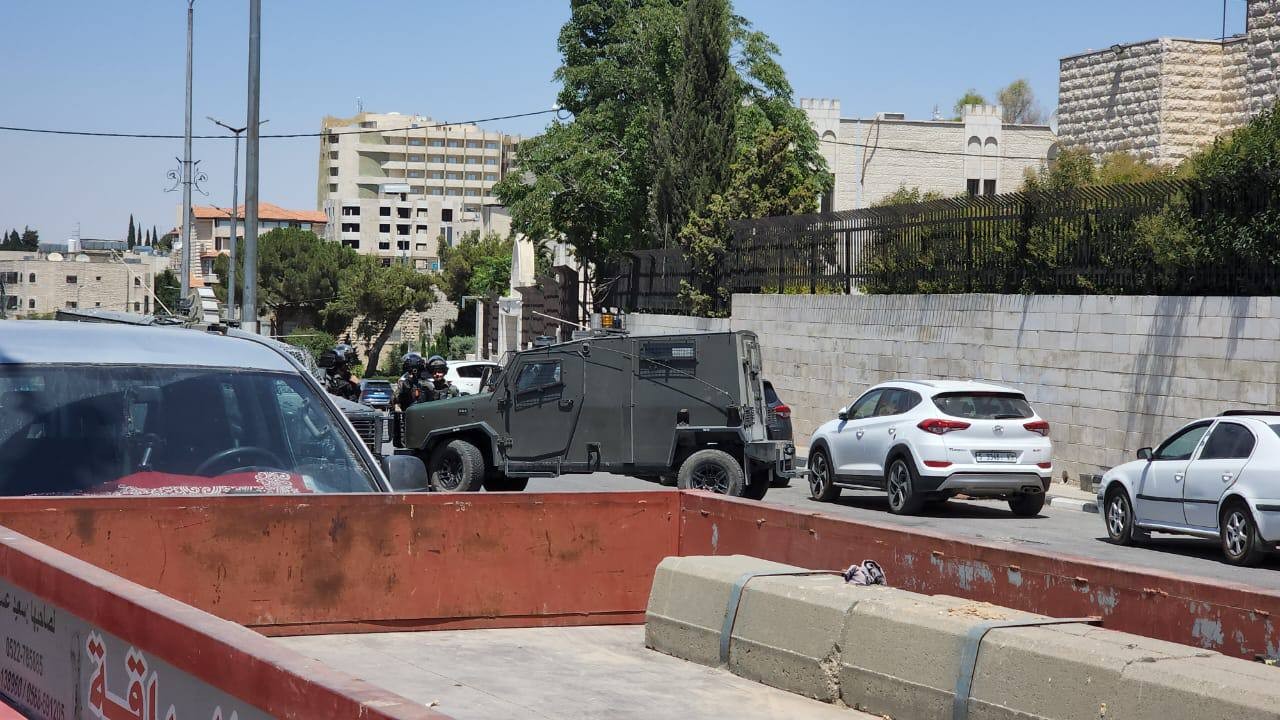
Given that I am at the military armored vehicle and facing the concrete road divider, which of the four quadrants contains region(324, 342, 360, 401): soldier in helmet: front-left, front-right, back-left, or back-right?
back-right

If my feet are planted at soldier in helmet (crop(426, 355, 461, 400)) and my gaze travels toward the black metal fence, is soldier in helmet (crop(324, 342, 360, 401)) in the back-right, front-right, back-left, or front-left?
back-left

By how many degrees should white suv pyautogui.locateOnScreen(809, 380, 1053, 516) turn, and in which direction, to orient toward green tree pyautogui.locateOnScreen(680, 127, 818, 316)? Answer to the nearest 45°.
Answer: approximately 45° to its right

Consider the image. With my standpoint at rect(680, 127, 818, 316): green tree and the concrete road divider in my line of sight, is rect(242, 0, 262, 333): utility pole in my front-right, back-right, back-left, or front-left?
front-right

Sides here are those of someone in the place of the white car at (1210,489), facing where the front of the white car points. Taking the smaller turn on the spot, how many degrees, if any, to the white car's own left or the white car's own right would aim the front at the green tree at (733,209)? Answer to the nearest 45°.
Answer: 0° — it already faces it

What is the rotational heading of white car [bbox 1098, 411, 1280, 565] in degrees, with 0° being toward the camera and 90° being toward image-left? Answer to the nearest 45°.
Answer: approximately 135°

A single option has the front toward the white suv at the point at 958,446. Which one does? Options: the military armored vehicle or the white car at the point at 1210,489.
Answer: the white car

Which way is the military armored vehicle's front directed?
to the viewer's left

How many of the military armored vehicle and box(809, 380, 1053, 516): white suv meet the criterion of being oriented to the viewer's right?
0

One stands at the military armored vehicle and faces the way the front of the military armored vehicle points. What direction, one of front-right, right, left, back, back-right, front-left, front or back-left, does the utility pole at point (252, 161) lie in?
front-right

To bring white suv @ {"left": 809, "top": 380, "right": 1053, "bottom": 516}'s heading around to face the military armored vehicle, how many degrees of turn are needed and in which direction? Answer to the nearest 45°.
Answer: approximately 45° to its left

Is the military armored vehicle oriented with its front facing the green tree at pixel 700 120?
no

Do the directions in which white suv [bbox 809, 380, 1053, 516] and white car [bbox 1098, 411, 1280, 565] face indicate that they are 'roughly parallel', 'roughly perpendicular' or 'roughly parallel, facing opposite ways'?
roughly parallel

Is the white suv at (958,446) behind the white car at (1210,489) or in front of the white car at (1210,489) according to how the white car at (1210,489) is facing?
in front

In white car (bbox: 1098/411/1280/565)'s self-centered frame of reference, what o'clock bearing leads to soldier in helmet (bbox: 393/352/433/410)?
The soldier in helmet is roughly at 11 o'clock from the white car.
